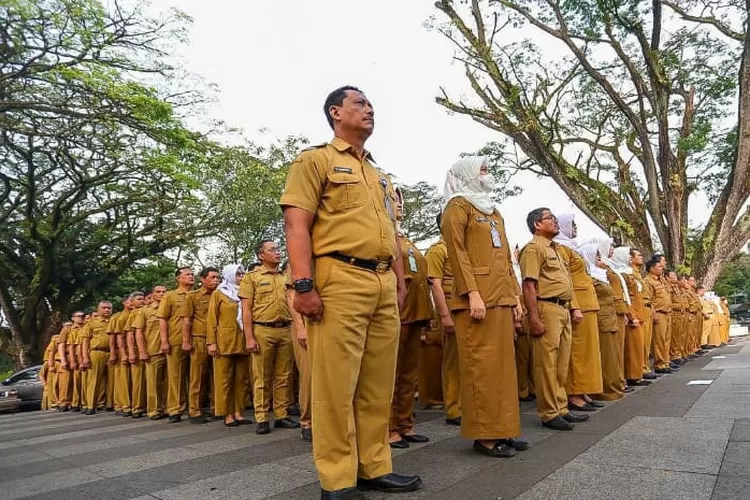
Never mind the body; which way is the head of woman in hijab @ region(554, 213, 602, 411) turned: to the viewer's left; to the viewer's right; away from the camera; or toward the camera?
to the viewer's right

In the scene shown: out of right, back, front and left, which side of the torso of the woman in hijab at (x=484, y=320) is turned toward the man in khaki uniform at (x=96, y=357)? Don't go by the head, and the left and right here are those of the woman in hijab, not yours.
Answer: back

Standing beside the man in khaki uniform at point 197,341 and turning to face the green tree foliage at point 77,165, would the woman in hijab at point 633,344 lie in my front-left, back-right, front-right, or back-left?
back-right

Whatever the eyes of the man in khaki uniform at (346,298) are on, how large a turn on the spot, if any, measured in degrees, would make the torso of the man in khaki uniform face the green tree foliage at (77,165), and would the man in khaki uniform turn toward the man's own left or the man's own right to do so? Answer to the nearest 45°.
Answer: approximately 180°

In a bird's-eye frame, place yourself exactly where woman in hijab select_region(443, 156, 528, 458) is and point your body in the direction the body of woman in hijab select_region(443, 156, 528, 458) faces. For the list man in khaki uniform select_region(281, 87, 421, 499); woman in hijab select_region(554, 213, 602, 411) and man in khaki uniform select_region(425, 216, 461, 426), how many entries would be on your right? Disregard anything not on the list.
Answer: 1

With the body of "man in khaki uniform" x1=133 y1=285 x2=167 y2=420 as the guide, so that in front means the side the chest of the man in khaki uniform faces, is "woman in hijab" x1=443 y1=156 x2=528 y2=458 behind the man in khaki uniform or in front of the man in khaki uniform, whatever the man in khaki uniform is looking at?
in front

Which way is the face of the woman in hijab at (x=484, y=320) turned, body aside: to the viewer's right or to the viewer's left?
to the viewer's right

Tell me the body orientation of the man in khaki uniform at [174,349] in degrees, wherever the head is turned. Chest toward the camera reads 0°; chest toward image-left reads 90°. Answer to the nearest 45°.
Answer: approximately 315°

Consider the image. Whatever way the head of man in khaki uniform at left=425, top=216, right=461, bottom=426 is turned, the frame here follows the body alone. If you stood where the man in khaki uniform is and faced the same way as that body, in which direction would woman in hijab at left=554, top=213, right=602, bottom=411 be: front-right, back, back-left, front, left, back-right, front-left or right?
front-left
